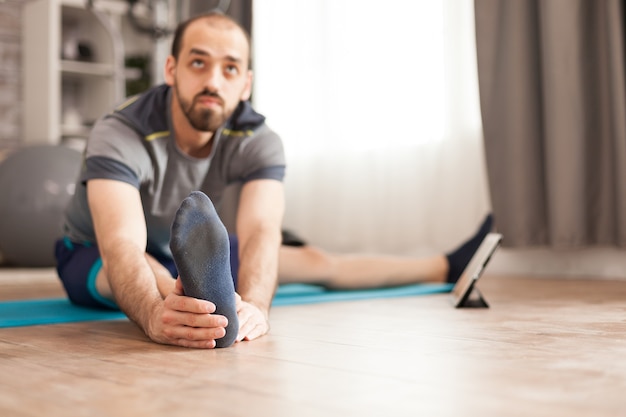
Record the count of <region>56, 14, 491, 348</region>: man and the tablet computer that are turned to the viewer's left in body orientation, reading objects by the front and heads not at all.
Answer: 1

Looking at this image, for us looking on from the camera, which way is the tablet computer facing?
facing to the left of the viewer

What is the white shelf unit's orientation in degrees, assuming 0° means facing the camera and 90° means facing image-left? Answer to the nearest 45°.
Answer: approximately 315°

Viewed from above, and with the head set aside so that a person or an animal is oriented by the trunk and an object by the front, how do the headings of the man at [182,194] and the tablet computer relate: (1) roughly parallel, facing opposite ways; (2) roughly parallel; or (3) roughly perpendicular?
roughly perpendicular

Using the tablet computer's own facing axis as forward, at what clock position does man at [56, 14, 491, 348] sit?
The man is roughly at 11 o'clock from the tablet computer.

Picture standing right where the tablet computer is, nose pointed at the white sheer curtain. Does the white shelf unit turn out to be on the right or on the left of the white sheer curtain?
left

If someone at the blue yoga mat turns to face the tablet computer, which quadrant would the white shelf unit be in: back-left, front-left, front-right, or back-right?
back-left

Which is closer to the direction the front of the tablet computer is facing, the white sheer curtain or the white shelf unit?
the white shelf unit

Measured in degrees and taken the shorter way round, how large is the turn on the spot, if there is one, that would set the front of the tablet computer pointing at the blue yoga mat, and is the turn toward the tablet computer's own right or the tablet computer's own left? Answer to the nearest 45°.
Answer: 0° — it already faces it
